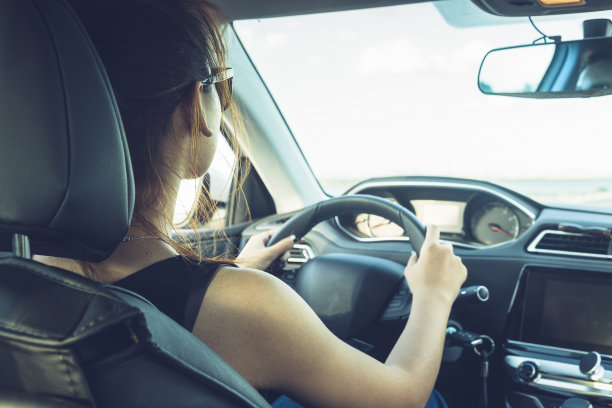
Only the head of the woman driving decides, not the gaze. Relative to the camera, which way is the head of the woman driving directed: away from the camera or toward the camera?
away from the camera

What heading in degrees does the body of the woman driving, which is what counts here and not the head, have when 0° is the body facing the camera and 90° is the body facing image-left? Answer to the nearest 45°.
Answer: approximately 225°
